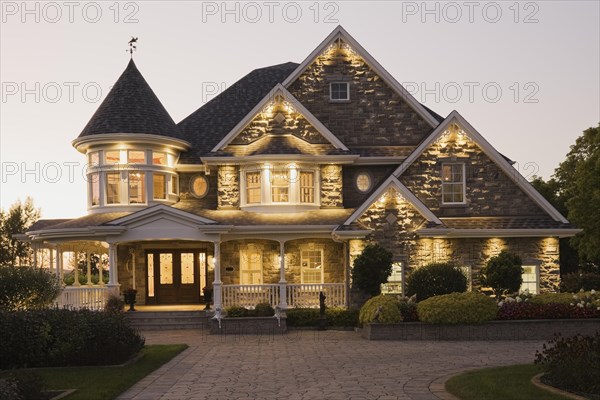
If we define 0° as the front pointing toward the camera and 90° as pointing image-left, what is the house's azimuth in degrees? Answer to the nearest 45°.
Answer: approximately 0°

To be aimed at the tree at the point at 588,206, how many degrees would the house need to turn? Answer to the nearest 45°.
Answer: approximately 135° to its left

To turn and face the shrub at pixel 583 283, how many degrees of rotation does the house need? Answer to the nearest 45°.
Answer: approximately 90° to its left

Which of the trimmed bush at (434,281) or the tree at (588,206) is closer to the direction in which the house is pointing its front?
the trimmed bush

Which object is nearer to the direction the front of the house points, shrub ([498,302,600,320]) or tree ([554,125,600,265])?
the shrub

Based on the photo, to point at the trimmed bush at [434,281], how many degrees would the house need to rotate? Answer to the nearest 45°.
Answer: approximately 45° to its left

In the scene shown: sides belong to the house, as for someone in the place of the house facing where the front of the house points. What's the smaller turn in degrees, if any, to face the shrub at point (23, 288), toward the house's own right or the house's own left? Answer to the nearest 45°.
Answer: approximately 45° to the house's own right

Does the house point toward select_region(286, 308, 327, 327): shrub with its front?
yes

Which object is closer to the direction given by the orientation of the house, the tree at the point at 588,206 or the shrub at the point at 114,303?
the shrub
